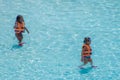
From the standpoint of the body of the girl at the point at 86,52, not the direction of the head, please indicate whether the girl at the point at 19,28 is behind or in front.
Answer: behind
